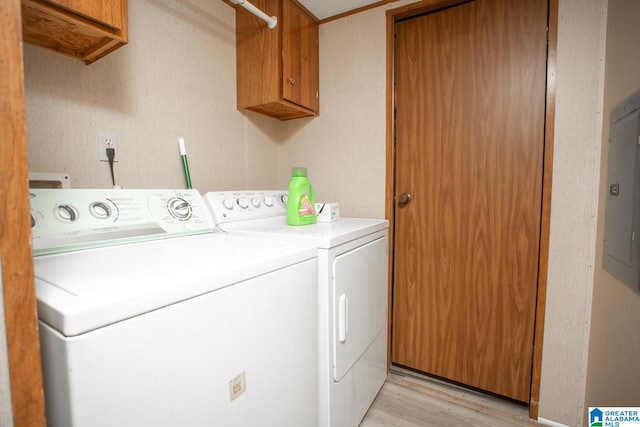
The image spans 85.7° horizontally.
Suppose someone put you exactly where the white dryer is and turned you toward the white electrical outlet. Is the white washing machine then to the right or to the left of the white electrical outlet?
left

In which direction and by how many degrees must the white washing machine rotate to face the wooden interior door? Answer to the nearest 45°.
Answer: approximately 45° to its left

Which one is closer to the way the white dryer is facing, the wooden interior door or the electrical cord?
the wooden interior door

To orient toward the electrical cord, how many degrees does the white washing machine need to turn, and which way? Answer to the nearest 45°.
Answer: approximately 135° to its left

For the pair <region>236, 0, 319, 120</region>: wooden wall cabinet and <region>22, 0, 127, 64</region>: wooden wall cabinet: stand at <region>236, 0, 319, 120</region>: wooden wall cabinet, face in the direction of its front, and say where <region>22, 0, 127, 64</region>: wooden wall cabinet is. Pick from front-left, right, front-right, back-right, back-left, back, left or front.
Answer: right

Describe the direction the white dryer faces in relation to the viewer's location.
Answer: facing the viewer and to the right of the viewer

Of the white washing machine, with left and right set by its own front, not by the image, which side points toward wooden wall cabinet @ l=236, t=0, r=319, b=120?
left
